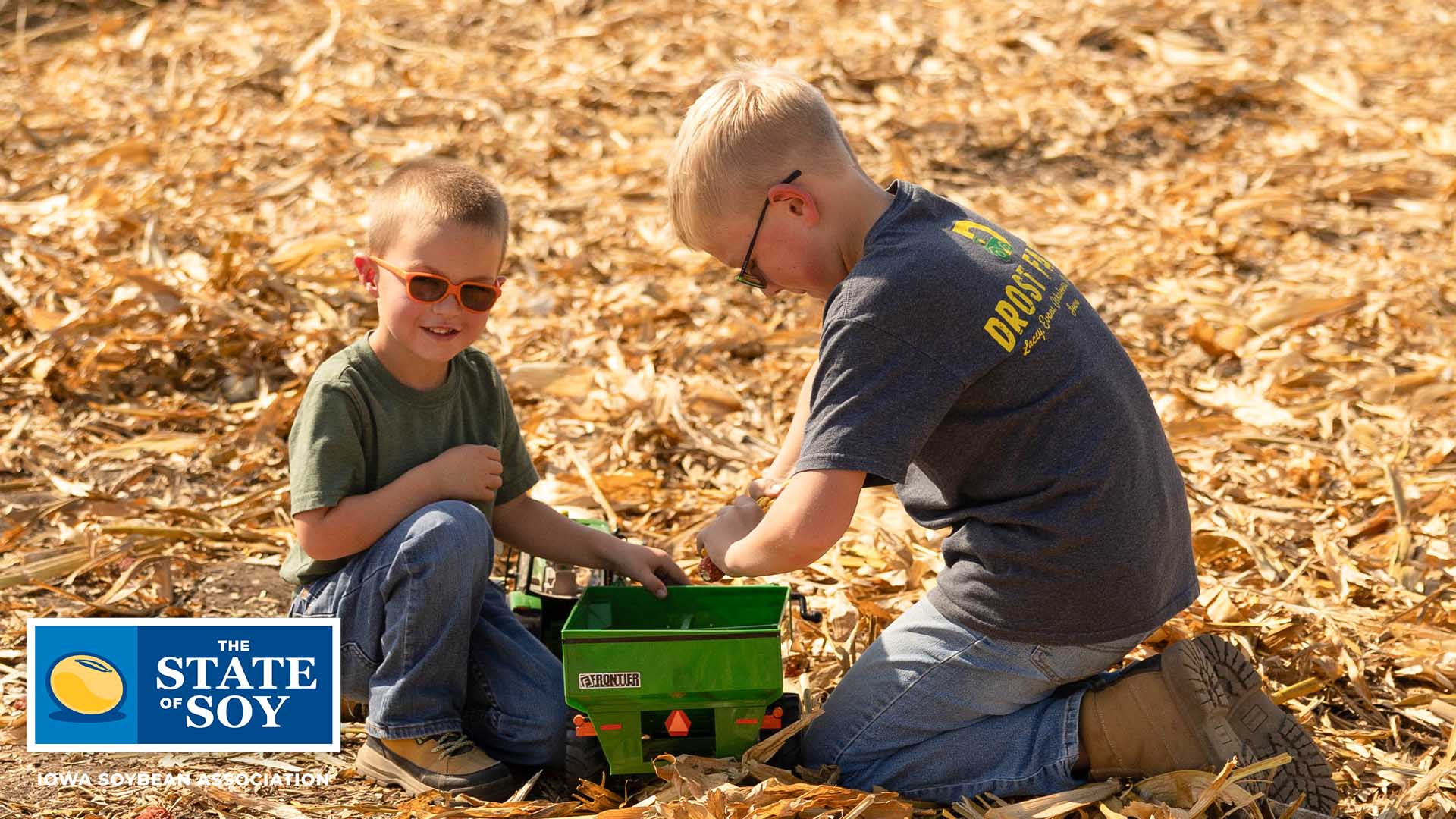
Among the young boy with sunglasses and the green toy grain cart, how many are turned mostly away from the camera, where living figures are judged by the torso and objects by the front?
1

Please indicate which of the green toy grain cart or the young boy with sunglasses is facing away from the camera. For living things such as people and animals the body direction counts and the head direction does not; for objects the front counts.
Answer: the green toy grain cart

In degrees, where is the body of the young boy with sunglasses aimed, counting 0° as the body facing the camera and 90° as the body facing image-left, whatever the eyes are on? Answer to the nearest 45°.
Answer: approximately 315°

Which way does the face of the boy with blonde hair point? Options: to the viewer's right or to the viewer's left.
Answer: to the viewer's left

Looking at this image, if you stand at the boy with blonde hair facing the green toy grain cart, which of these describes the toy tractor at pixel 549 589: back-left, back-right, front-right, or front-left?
front-right

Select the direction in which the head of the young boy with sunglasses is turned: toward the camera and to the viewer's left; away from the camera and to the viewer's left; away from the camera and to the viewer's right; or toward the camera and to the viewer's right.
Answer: toward the camera and to the viewer's right

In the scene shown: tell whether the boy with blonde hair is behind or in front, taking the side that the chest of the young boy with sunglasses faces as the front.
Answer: in front

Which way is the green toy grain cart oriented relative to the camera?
away from the camera

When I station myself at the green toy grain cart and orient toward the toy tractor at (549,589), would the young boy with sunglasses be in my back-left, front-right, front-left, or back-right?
front-left
